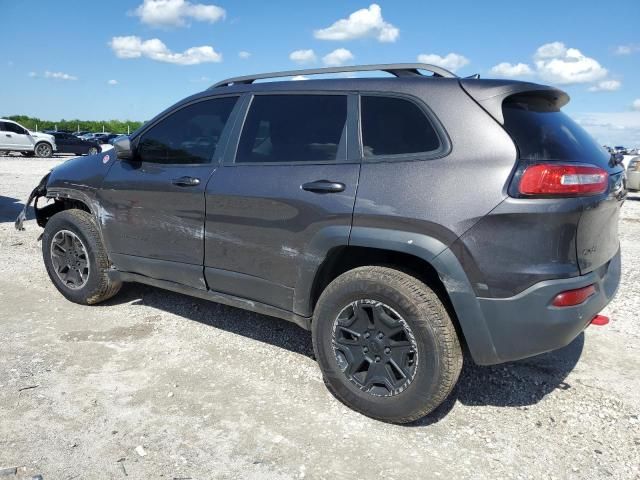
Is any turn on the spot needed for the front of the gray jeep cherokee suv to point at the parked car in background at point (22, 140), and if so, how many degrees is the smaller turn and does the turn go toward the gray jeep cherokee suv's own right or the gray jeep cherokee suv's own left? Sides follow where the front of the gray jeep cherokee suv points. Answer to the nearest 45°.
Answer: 0° — it already faces it

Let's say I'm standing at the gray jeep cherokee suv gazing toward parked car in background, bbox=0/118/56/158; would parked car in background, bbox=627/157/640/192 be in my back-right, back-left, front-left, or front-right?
front-right

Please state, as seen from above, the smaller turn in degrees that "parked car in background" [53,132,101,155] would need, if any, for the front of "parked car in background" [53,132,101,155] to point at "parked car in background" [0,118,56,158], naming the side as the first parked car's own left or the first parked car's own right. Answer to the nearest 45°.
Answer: approximately 135° to the first parked car's own right

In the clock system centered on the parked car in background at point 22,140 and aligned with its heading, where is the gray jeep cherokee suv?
The gray jeep cherokee suv is roughly at 3 o'clock from the parked car in background.

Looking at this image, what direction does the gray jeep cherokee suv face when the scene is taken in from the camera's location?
facing away from the viewer and to the left of the viewer

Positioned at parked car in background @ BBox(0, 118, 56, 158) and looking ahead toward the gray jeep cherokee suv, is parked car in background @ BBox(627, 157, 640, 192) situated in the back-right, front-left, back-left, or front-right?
front-left

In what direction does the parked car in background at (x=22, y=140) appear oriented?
to the viewer's right

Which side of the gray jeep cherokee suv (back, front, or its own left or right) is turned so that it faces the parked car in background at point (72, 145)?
front
